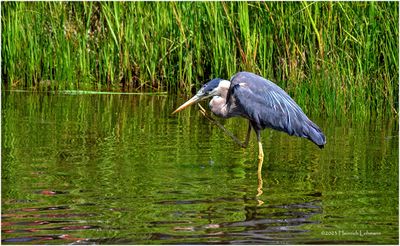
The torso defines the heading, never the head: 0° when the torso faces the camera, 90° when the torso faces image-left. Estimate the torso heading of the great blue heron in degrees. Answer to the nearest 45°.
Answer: approximately 90°
